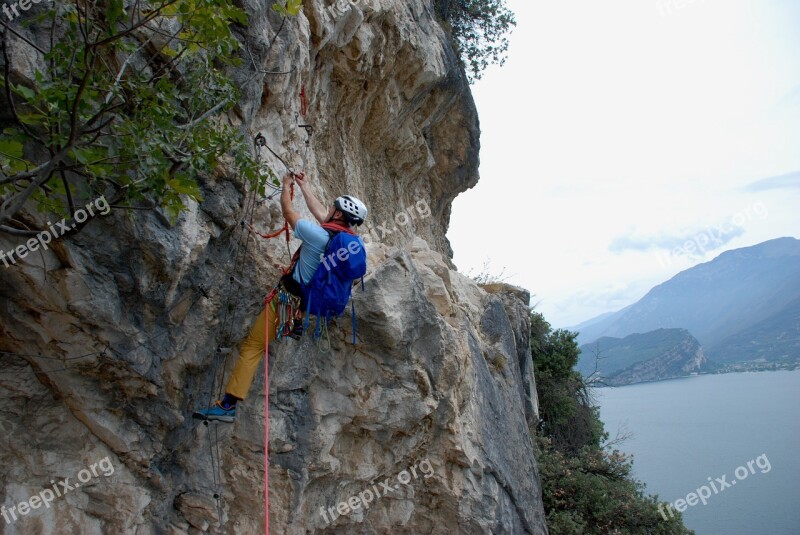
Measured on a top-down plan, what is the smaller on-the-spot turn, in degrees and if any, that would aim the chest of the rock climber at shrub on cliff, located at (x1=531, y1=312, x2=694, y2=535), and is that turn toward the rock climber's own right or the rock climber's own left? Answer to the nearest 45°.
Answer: approximately 135° to the rock climber's own right

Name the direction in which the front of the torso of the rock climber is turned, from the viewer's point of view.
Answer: to the viewer's left

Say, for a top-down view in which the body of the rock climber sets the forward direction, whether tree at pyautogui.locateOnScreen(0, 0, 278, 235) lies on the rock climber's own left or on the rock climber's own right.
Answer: on the rock climber's own left

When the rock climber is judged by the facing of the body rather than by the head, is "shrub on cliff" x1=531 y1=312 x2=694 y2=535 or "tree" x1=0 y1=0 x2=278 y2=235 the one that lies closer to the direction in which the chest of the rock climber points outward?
the tree
